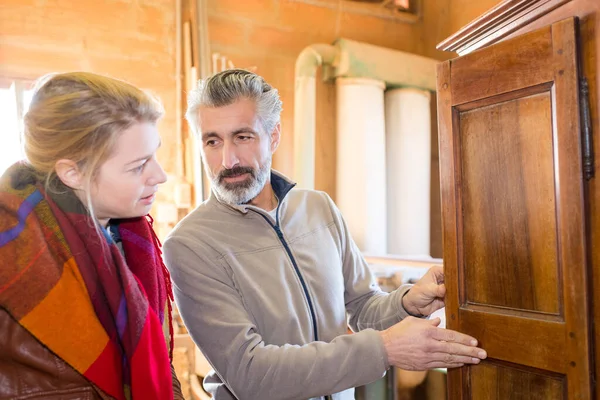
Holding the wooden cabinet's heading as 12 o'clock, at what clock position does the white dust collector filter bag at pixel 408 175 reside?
The white dust collector filter bag is roughly at 4 o'clock from the wooden cabinet.

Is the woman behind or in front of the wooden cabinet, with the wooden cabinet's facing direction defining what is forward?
in front

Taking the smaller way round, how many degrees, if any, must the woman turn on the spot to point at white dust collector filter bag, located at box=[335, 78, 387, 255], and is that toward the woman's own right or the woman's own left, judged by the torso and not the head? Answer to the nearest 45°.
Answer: approximately 90° to the woman's own left

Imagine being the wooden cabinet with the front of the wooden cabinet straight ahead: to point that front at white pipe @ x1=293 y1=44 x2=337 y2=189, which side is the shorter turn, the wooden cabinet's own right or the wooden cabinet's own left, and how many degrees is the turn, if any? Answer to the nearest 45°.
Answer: approximately 90° to the wooden cabinet's own right

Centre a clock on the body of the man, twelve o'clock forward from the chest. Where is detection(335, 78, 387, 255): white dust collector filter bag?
The white dust collector filter bag is roughly at 8 o'clock from the man.

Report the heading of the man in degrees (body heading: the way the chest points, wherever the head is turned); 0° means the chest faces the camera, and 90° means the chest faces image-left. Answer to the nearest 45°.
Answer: approximately 315°

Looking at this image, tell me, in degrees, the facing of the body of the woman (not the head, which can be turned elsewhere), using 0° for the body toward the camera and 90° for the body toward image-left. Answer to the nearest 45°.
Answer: approximately 315°

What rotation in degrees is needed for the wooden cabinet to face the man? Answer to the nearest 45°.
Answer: approximately 45° to its right

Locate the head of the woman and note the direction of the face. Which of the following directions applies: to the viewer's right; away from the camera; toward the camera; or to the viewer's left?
to the viewer's right

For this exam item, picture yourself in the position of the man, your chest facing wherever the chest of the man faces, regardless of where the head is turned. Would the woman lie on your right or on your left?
on your right

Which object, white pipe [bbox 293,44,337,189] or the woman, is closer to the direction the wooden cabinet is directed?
the woman

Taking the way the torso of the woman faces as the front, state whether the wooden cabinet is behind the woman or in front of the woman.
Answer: in front

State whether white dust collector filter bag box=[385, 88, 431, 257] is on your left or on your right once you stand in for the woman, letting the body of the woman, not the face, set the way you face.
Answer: on your left
